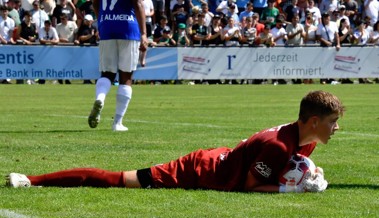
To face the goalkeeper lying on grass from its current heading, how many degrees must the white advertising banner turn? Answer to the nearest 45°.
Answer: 0° — it already faces them

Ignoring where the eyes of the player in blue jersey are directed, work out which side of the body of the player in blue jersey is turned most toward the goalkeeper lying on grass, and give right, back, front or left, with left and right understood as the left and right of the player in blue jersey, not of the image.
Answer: back

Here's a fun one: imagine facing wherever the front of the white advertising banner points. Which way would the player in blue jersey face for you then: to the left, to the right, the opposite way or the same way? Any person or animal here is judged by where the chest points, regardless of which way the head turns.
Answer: the opposite way

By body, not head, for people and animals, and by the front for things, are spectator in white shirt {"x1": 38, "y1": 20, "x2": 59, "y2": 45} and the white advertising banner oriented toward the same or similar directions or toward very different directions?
same or similar directions

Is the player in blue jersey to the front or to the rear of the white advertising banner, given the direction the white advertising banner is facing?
to the front

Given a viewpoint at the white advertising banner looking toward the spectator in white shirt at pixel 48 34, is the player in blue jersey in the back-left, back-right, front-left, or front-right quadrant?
front-left

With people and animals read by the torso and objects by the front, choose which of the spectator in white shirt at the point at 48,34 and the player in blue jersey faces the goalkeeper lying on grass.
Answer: the spectator in white shirt

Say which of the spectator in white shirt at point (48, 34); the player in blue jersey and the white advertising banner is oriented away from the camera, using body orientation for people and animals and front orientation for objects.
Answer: the player in blue jersey

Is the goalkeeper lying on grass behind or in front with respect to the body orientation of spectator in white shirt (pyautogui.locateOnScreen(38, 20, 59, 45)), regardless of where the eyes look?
in front

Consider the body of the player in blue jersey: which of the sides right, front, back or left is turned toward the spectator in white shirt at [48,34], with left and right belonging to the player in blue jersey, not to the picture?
front

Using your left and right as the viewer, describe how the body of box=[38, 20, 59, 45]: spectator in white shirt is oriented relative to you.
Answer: facing the viewer

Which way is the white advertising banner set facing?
toward the camera

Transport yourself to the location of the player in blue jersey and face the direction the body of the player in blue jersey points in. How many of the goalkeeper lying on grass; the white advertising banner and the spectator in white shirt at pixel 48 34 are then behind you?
1

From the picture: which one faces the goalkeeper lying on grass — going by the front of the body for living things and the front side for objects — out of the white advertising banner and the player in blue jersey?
the white advertising banner

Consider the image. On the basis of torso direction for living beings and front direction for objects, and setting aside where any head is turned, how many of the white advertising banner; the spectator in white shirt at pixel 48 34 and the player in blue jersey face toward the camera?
2

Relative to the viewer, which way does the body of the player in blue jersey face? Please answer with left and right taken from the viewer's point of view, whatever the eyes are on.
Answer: facing away from the viewer

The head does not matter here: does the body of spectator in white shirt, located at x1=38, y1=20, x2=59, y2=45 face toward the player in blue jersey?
yes

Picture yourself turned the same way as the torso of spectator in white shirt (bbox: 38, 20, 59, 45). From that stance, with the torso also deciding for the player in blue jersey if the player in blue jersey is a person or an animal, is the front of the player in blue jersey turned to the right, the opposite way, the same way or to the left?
the opposite way

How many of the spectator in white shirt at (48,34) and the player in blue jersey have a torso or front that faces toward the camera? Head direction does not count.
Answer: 1
